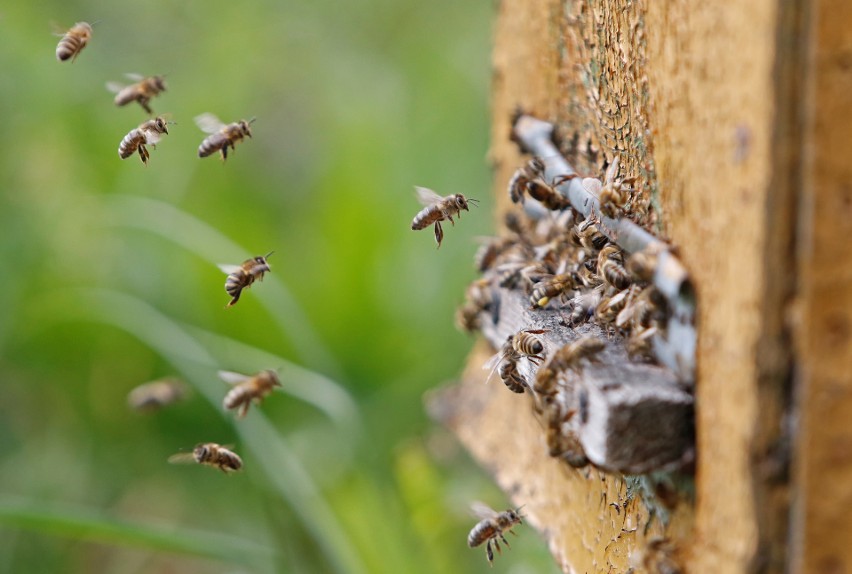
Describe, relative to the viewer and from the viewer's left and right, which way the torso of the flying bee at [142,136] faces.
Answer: facing to the right of the viewer

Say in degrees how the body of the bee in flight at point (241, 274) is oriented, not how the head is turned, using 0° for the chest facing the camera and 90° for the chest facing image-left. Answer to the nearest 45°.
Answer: approximately 270°

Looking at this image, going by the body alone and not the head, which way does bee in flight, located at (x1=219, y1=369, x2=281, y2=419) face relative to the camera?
to the viewer's right

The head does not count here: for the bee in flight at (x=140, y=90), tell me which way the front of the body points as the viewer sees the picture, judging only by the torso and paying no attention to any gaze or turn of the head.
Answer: to the viewer's right

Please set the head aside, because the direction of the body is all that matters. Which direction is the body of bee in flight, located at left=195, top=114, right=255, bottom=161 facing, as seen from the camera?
to the viewer's right

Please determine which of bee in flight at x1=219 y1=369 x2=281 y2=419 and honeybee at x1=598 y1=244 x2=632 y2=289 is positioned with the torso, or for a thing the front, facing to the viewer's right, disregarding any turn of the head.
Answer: the bee in flight
